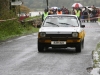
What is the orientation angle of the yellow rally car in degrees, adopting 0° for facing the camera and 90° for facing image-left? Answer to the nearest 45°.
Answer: approximately 0°
